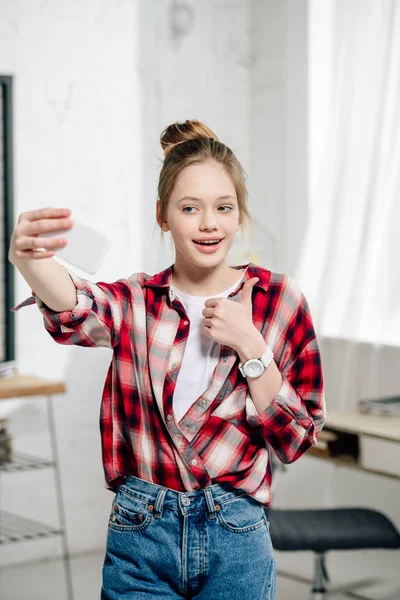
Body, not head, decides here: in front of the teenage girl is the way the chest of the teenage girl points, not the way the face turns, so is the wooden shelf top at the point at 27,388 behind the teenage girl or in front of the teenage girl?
behind

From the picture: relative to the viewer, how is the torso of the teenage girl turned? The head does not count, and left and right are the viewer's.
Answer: facing the viewer

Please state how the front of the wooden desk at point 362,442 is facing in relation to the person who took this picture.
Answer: facing the viewer and to the left of the viewer
